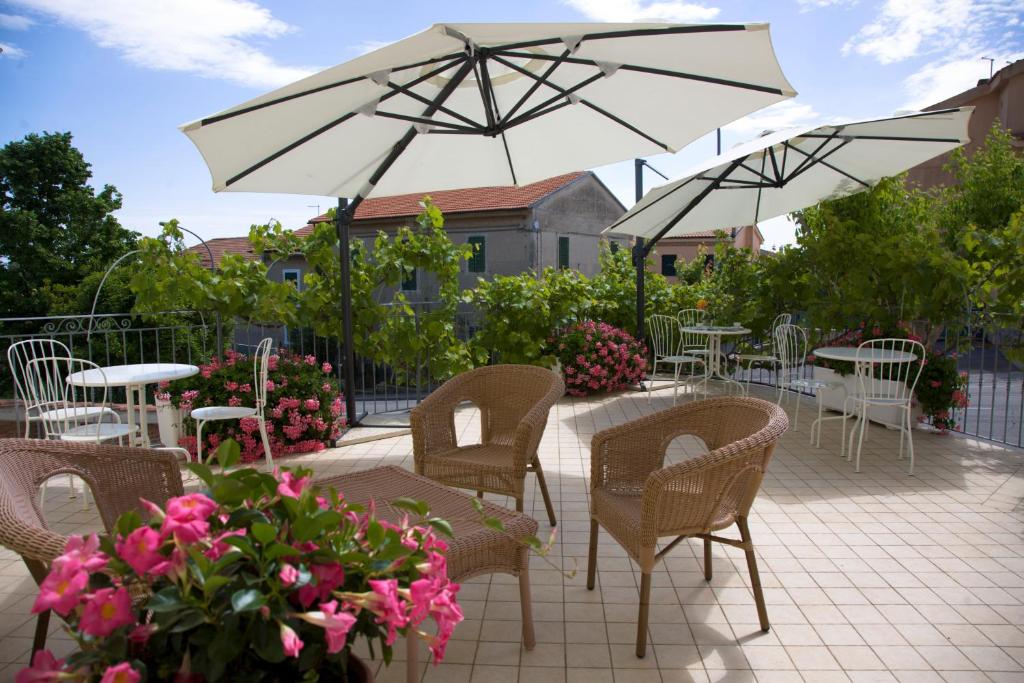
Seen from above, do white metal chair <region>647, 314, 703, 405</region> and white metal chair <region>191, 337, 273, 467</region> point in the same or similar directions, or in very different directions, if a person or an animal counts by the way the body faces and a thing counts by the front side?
very different directions

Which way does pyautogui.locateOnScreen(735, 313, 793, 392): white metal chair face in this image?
to the viewer's left

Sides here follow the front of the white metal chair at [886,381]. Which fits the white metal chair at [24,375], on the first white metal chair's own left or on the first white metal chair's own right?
on the first white metal chair's own left

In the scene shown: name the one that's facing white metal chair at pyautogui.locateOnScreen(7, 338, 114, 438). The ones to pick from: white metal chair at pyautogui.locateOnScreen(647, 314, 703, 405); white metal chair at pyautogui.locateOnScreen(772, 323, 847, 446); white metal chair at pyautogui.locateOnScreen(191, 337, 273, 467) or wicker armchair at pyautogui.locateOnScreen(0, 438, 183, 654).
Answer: white metal chair at pyautogui.locateOnScreen(191, 337, 273, 467)

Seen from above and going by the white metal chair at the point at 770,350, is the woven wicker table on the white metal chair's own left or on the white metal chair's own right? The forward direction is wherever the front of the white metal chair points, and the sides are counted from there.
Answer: on the white metal chair's own left

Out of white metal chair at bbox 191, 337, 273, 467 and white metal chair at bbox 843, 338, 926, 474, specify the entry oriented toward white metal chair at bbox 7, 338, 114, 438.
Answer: white metal chair at bbox 191, 337, 273, 467

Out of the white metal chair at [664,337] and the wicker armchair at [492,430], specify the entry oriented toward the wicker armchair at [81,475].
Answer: the wicker armchair at [492,430]

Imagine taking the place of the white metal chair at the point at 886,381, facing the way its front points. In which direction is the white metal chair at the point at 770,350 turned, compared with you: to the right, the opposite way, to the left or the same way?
to the left

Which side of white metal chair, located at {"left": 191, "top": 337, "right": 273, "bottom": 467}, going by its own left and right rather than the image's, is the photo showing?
left

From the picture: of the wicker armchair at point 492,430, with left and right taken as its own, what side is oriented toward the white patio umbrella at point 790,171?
back

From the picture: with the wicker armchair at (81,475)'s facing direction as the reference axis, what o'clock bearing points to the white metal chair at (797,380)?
The white metal chair is roughly at 10 o'clock from the wicker armchair.

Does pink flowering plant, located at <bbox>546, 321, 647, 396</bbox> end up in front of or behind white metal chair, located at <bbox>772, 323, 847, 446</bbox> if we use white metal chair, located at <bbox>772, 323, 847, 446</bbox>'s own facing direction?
behind
